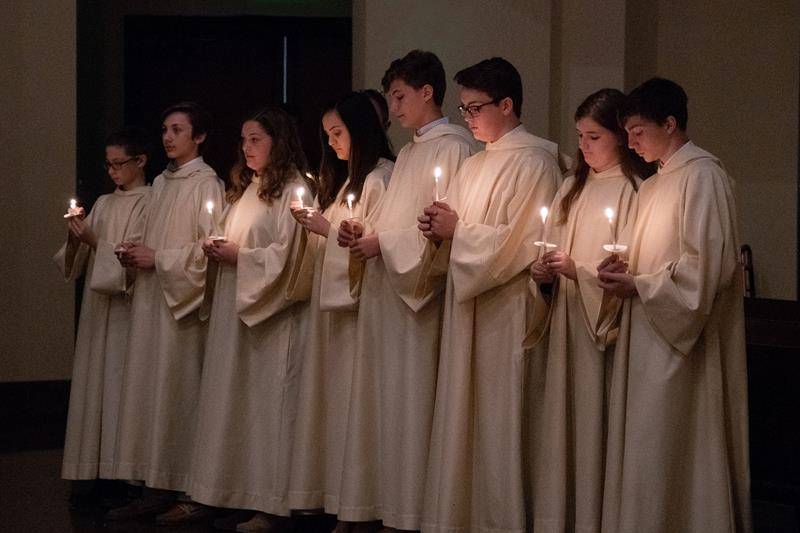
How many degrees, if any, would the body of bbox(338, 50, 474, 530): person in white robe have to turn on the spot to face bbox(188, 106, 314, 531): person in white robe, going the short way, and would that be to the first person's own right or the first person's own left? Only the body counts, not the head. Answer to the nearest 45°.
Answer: approximately 90° to the first person's own right

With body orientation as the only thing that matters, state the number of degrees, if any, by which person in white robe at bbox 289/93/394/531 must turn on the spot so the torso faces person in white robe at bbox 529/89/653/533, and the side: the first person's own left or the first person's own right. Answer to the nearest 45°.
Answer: approximately 90° to the first person's own left

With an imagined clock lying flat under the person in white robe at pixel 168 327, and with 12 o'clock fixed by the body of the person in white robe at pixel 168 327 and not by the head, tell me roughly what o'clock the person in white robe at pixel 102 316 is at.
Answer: the person in white robe at pixel 102 316 is roughly at 3 o'clock from the person in white robe at pixel 168 327.

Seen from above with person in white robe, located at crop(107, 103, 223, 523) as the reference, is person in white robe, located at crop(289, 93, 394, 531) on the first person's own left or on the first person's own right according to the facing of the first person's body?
on the first person's own left

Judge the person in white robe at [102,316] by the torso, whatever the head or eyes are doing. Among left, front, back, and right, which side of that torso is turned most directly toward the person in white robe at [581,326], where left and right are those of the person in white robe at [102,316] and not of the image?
left

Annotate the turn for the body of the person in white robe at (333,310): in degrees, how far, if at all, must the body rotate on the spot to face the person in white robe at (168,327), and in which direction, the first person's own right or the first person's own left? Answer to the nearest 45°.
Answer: approximately 90° to the first person's own right

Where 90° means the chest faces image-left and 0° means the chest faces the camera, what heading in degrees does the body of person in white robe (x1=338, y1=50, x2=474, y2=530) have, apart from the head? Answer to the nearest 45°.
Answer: approximately 45°
